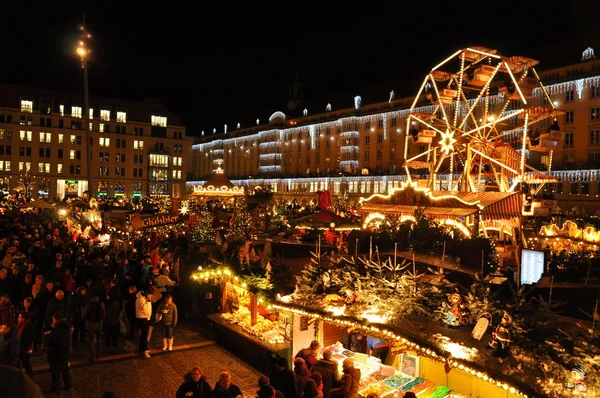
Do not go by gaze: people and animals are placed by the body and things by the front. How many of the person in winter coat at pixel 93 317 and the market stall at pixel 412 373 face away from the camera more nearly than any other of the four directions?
1

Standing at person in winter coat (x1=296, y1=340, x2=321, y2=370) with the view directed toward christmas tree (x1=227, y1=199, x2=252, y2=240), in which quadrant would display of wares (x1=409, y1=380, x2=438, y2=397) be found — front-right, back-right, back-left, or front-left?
back-right

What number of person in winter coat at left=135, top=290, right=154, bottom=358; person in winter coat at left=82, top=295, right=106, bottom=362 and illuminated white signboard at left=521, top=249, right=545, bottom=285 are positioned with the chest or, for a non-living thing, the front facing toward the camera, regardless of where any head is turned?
1

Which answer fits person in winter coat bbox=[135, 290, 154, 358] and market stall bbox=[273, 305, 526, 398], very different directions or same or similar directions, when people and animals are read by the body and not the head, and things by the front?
very different directions

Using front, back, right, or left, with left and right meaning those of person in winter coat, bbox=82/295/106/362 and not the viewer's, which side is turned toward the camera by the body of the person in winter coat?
back

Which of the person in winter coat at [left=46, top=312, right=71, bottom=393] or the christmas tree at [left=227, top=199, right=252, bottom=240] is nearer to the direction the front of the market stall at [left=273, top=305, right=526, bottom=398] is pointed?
the person in winter coat

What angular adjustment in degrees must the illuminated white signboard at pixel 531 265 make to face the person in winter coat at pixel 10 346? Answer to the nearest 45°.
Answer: approximately 45° to its right

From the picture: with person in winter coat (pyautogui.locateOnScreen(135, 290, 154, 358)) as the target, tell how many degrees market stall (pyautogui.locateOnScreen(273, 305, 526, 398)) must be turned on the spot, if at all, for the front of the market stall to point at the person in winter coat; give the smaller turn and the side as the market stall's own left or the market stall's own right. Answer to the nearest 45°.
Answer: approximately 45° to the market stall's own right

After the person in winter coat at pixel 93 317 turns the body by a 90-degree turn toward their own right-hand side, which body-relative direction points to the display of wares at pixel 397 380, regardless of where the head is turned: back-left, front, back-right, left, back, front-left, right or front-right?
front-right

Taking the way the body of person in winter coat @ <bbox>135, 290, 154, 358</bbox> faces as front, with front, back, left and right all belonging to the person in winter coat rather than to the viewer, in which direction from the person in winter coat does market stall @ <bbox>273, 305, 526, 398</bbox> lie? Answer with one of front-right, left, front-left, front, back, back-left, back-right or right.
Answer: front-right

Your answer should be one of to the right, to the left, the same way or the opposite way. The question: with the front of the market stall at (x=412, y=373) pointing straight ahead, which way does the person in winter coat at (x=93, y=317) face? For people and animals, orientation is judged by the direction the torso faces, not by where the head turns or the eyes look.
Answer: to the right

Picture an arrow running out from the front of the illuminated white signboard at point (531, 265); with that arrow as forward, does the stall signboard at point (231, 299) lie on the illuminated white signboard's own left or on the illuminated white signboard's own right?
on the illuminated white signboard's own right
